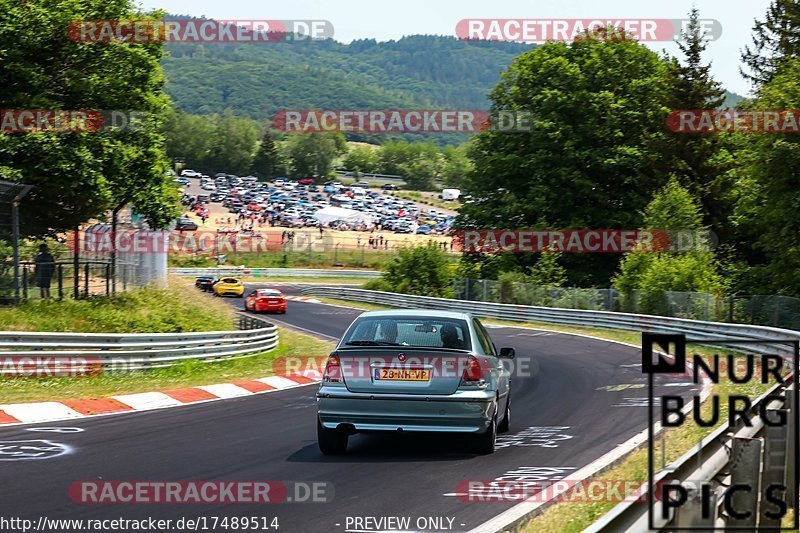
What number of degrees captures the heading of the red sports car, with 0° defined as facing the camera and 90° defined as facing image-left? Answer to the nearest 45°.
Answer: approximately 135°

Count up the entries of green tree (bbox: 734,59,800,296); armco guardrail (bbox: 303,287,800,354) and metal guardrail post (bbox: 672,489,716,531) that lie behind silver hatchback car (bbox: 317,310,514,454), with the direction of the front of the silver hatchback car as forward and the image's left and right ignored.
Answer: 1

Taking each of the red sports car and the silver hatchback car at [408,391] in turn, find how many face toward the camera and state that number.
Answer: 0

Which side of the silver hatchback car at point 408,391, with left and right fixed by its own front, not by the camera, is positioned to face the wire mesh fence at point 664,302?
front

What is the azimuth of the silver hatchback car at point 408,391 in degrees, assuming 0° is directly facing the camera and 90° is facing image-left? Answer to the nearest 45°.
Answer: approximately 180°

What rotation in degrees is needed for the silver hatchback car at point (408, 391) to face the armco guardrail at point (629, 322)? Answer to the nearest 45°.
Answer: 0° — it already faces it

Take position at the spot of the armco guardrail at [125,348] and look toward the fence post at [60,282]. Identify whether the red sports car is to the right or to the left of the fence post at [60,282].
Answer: right

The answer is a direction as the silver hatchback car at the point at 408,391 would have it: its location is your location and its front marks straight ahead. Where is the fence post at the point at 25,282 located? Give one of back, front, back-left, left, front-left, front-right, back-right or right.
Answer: front-left

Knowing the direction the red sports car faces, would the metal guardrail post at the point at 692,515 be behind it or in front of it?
behind

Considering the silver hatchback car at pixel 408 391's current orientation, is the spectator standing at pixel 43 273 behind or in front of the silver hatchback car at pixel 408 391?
in front

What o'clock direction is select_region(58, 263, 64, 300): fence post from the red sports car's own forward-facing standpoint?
The fence post is roughly at 8 o'clock from the red sports car.

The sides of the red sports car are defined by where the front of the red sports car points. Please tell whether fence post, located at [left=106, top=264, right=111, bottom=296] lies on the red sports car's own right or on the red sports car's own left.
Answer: on the red sports car's own left

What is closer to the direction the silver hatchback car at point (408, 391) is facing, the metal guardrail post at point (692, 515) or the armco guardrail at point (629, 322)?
the armco guardrail

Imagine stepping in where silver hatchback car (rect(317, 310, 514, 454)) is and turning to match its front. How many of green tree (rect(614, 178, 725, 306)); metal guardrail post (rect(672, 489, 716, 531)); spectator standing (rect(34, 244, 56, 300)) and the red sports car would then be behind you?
1
